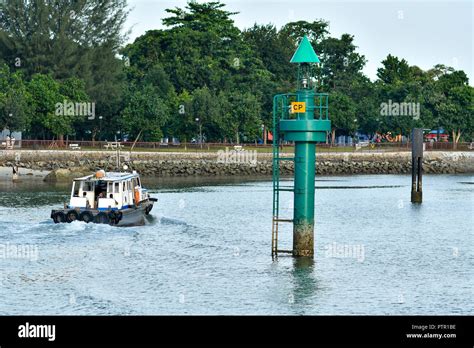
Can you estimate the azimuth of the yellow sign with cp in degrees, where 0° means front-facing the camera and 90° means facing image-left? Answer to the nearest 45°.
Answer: approximately 0°
